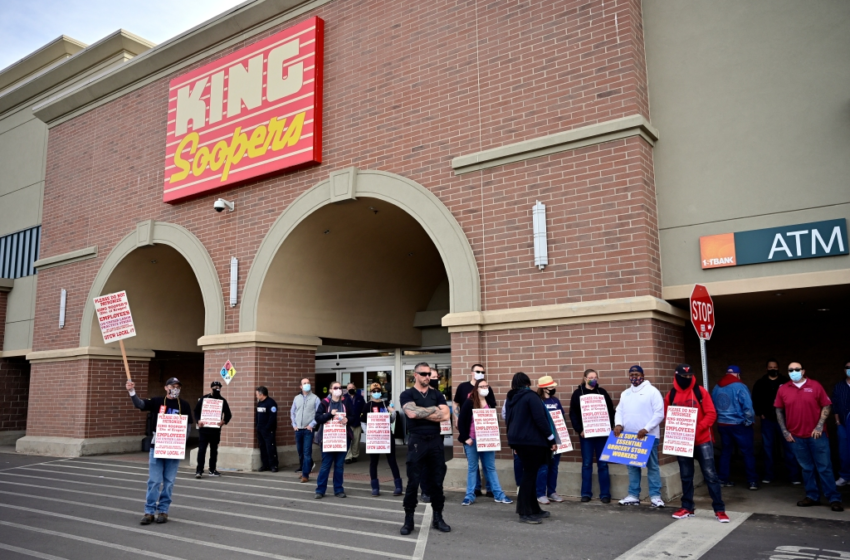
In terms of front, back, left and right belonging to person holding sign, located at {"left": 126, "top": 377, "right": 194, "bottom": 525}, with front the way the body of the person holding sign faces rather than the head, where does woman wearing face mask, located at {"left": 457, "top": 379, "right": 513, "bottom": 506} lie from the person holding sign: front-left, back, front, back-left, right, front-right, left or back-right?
left

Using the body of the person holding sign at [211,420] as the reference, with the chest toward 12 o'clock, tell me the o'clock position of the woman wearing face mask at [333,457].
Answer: The woman wearing face mask is roughly at 11 o'clock from the person holding sign.

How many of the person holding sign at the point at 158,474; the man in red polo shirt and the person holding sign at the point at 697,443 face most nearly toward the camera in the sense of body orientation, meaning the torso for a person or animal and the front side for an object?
3

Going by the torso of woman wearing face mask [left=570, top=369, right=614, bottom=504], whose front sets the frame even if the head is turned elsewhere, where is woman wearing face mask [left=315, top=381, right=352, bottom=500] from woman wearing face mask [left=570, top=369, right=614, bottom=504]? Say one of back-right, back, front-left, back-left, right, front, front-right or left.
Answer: right

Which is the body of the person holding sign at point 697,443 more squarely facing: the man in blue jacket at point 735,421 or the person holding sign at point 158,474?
the person holding sign

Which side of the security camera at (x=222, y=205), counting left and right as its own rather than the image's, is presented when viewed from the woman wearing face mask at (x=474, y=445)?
left

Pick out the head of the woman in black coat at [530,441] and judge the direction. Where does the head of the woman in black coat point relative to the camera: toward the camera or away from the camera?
away from the camera

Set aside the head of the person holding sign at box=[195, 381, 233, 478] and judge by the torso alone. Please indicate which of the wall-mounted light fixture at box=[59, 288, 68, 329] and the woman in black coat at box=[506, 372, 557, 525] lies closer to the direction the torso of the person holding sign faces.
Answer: the woman in black coat
